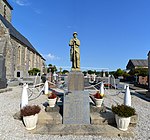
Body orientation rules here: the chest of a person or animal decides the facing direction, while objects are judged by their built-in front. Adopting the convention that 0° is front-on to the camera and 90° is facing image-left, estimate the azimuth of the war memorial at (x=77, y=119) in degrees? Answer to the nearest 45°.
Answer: approximately 0°

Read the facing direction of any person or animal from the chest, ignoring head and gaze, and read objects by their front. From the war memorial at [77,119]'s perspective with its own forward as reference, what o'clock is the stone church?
The stone church is roughly at 5 o'clock from the war memorial.
